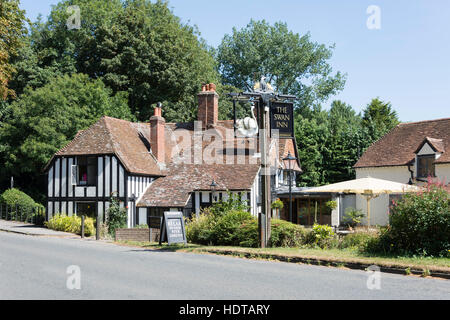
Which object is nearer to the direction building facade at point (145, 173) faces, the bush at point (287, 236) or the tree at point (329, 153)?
the bush

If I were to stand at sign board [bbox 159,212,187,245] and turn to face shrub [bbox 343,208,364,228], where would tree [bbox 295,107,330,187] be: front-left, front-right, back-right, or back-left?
front-left

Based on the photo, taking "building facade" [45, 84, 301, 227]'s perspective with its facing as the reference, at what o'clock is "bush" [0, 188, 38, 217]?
The bush is roughly at 4 o'clock from the building facade.

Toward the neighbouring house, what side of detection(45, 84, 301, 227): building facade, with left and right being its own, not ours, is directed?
left

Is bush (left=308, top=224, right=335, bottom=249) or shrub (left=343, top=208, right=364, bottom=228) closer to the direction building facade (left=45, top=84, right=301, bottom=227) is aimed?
the bush

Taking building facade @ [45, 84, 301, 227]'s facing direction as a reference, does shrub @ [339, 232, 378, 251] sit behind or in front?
in front

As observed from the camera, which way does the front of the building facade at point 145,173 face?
facing the viewer

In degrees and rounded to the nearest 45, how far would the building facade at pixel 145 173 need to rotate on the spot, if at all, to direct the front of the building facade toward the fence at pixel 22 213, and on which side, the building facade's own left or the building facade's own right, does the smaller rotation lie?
approximately 135° to the building facade's own right

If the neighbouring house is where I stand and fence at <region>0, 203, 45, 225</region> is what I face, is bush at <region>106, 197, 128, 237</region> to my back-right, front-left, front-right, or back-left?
front-left

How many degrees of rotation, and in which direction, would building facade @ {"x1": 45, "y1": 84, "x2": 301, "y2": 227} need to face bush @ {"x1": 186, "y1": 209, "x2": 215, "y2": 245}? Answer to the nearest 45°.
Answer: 0° — it already faces it

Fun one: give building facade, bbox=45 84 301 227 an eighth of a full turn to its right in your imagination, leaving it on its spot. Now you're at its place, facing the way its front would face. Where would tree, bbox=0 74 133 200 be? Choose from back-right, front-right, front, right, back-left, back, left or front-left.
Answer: right

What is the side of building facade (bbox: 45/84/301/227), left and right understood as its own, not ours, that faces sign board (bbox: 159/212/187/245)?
front

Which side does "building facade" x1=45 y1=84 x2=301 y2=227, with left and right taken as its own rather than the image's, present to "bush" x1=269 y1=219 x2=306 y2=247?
front
